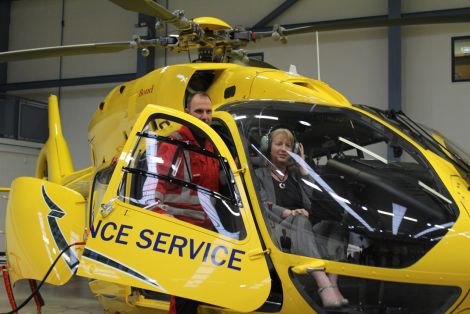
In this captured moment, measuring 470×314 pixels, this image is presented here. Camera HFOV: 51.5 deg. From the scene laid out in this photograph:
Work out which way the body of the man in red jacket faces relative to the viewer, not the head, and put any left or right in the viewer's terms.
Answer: facing the viewer and to the right of the viewer

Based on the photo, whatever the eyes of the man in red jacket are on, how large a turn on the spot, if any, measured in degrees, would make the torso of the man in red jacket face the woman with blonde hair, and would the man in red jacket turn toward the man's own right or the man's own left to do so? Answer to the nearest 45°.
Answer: approximately 45° to the man's own left

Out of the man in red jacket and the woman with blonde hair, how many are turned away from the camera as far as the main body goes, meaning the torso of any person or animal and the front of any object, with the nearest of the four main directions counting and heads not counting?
0

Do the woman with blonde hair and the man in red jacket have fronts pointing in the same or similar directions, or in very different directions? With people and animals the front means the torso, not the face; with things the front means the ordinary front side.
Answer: same or similar directions

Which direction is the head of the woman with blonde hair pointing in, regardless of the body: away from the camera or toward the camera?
toward the camera
